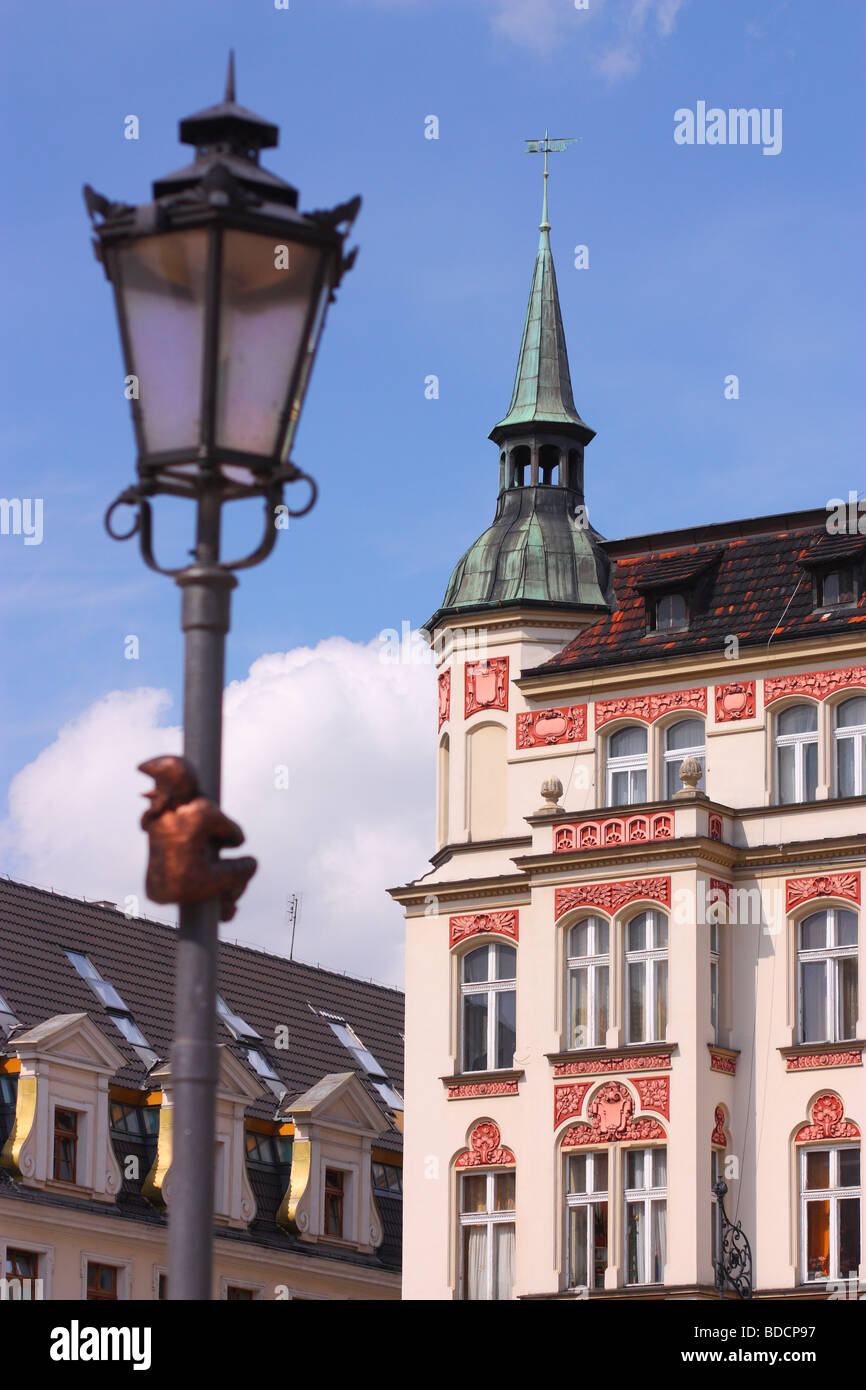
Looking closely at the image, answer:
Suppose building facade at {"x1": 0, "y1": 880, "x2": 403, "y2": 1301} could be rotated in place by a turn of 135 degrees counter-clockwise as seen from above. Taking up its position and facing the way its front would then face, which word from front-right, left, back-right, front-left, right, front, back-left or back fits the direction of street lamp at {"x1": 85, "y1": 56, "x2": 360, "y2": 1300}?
back

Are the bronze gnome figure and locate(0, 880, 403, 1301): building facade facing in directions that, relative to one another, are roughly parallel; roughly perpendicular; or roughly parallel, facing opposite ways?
roughly perpendicular

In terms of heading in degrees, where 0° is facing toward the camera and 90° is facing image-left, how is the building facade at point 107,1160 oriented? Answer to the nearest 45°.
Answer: approximately 315°

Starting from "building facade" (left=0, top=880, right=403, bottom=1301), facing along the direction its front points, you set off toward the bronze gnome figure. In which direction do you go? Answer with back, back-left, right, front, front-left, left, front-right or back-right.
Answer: front-right
